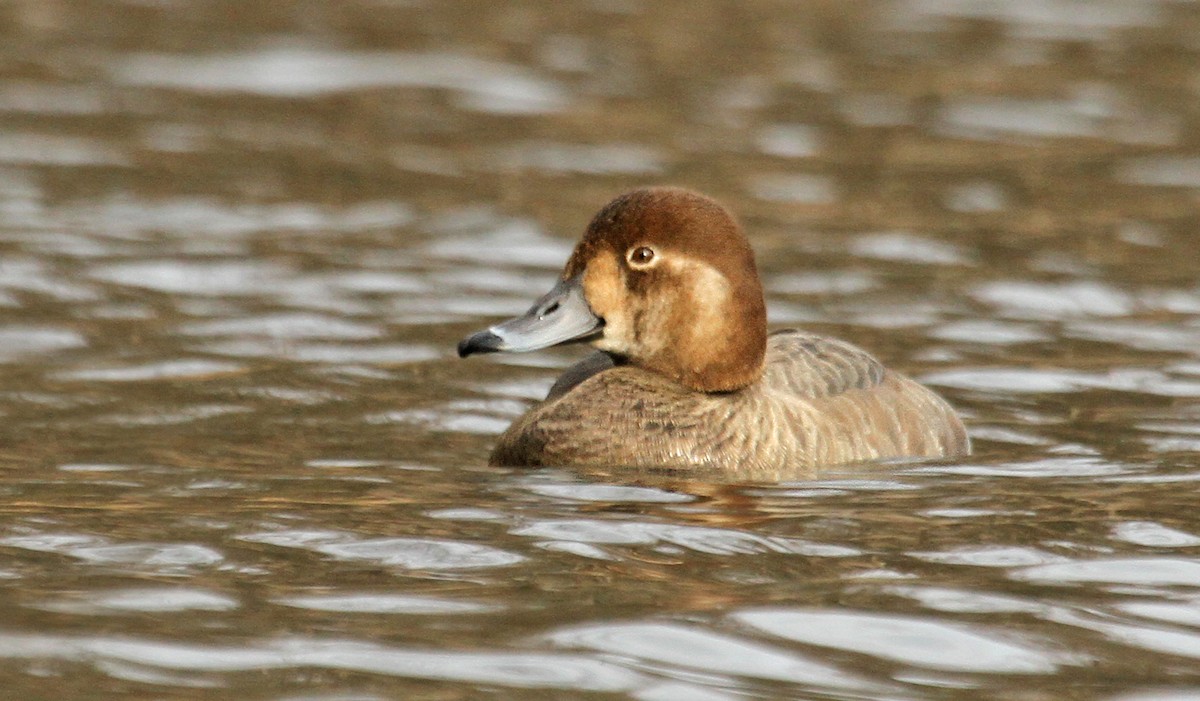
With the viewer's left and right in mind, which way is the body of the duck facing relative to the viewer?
facing the viewer and to the left of the viewer
